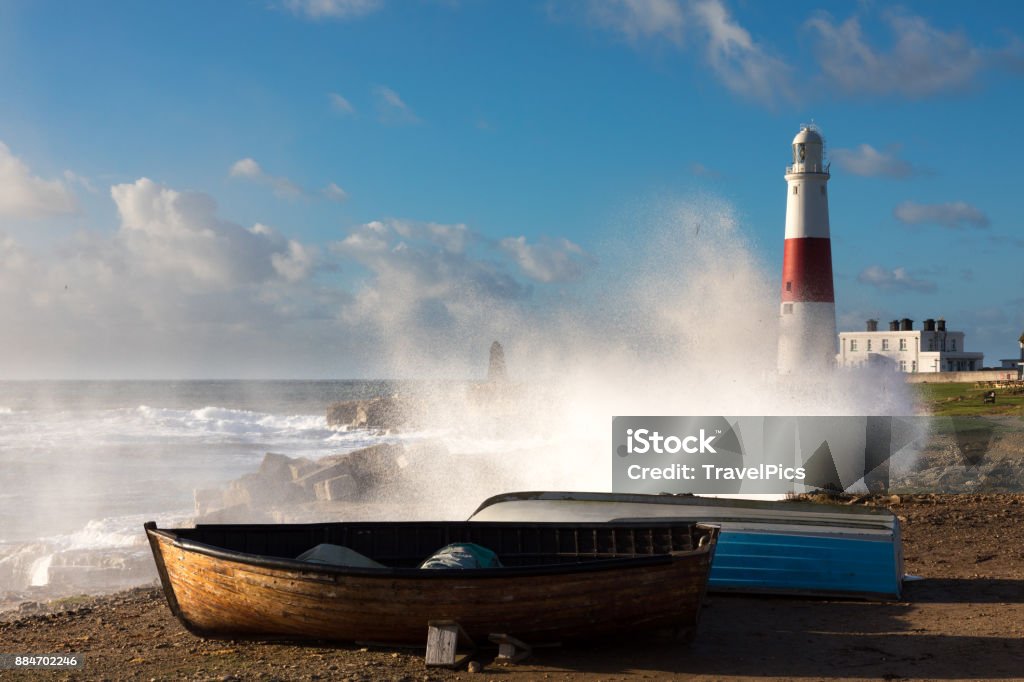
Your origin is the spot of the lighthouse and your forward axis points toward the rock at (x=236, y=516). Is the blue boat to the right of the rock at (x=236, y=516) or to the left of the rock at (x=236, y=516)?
left

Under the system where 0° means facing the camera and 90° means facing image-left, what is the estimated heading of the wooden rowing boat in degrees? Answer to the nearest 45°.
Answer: approximately 90°

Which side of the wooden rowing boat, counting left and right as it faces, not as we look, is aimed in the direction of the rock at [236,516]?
right

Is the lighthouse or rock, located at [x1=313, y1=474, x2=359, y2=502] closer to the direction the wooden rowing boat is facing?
the rock
